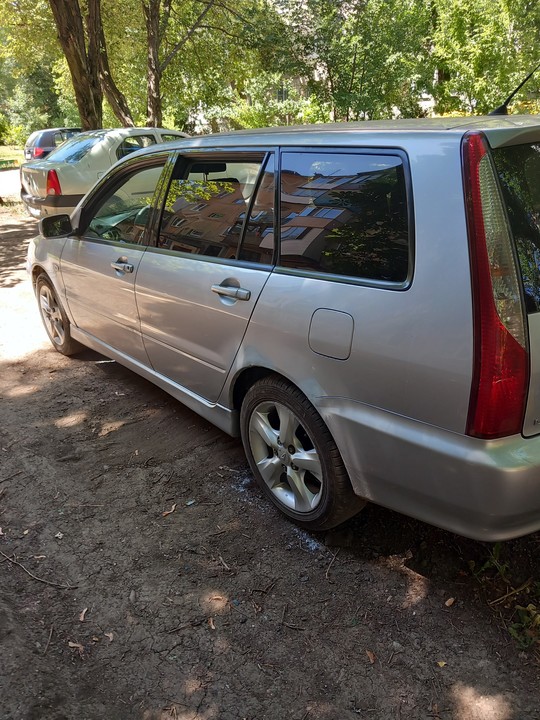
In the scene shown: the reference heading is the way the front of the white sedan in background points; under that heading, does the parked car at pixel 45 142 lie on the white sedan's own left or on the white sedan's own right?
on the white sedan's own left

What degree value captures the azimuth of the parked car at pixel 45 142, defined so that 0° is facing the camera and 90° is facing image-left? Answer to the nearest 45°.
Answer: approximately 225°

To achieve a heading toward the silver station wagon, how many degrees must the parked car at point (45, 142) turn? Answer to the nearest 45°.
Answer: approximately 135° to its right

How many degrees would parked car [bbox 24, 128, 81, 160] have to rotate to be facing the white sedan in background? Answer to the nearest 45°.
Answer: approximately 135° to its right

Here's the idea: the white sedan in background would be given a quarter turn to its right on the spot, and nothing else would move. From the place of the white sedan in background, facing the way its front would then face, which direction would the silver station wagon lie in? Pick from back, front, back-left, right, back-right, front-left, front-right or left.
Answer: front-right

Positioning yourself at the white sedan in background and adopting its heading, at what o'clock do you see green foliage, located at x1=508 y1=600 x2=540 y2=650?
The green foliage is roughly at 4 o'clock from the white sedan in background.

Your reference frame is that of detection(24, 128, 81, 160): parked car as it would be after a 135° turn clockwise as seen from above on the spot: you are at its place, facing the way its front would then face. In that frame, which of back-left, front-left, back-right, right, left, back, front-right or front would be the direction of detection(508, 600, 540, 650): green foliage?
front

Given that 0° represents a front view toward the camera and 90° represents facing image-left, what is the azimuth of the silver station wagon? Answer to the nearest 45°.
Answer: approximately 135°

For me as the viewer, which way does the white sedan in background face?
facing away from the viewer and to the right of the viewer
